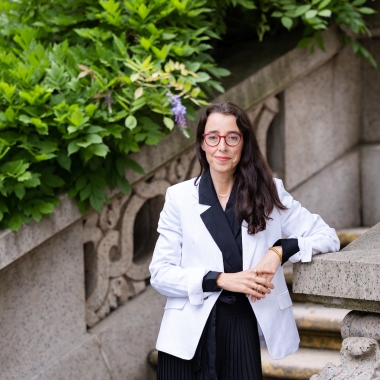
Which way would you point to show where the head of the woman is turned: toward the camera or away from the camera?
toward the camera

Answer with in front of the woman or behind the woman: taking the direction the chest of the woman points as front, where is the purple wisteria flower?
behind

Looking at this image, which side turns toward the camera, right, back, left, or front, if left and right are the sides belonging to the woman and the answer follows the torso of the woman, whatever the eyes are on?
front
